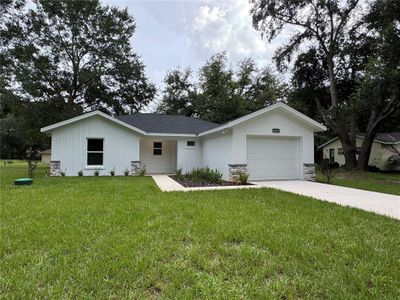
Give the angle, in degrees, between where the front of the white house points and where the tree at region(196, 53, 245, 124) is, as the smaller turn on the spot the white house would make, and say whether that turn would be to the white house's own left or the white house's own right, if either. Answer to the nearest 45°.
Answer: approximately 180°

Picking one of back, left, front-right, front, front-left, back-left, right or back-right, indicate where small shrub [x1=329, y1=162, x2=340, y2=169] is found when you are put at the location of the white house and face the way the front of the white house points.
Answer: back-left

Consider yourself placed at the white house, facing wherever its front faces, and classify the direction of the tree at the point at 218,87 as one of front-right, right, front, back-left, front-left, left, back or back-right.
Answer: back

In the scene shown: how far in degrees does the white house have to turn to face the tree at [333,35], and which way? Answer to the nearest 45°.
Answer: approximately 135° to its left

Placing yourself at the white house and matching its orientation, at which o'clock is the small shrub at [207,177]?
The small shrub is roughly at 1 o'clock from the white house.

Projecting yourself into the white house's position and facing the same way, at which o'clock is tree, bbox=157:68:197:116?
The tree is roughly at 6 o'clock from the white house.

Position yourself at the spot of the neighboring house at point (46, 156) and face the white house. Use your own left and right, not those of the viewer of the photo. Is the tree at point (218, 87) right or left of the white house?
left

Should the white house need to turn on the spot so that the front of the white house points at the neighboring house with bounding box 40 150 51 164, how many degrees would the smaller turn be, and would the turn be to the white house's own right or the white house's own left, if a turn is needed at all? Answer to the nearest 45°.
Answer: approximately 135° to the white house's own right

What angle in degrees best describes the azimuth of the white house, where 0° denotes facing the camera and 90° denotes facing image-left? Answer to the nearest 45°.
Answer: approximately 0°
